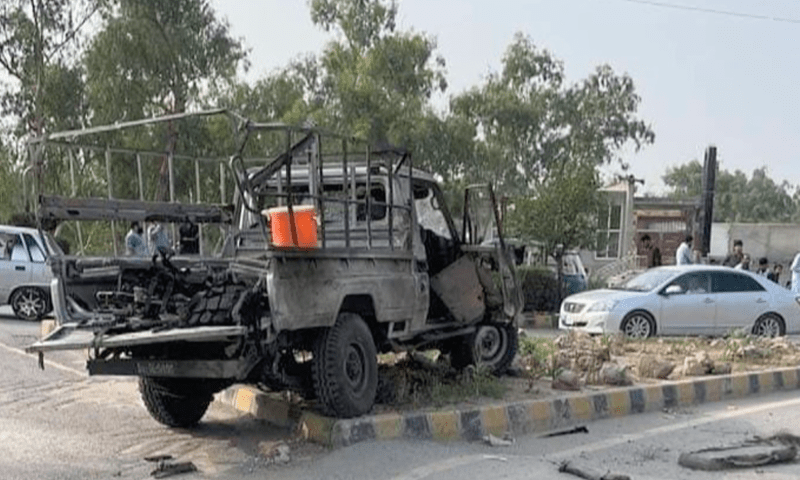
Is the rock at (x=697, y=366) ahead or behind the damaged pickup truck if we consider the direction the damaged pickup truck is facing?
ahead

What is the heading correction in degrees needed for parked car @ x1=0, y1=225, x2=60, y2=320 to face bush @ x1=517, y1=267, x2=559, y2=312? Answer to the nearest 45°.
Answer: approximately 180°

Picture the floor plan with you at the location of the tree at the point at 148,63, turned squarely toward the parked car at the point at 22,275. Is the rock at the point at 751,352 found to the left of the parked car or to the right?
left

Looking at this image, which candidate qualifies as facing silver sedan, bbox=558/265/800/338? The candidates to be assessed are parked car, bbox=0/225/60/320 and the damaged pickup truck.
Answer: the damaged pickup truck

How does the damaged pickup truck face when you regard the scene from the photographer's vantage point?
facing away from the viewer and to the right of the viewer

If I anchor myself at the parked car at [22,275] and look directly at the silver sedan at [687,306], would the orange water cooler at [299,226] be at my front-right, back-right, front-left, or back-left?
front-right

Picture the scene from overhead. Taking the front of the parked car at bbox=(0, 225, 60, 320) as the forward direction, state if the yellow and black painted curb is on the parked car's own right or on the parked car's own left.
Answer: on the parked car's own left

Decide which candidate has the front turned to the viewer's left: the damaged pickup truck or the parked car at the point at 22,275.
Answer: the parked car

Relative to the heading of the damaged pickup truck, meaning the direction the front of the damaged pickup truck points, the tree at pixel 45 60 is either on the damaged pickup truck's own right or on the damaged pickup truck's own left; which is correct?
on the damaged pickup truck's own left

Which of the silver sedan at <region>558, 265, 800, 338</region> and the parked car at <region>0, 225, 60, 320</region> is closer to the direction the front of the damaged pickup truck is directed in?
the silver sedan

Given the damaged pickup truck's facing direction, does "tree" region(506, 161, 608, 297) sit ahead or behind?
ahead

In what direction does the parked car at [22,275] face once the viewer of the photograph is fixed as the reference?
facing to the left of the viewer

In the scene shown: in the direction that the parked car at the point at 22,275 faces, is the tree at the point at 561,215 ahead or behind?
behind

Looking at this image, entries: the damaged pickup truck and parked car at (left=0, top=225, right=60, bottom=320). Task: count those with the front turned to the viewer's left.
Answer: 1

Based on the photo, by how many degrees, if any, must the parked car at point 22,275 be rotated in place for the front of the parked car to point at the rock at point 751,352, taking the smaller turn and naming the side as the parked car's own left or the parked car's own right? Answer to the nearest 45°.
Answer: approximately 135° to the parked car's own left

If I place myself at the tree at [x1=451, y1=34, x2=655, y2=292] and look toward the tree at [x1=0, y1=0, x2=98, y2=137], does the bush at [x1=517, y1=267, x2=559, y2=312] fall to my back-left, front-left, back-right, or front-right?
front-left
